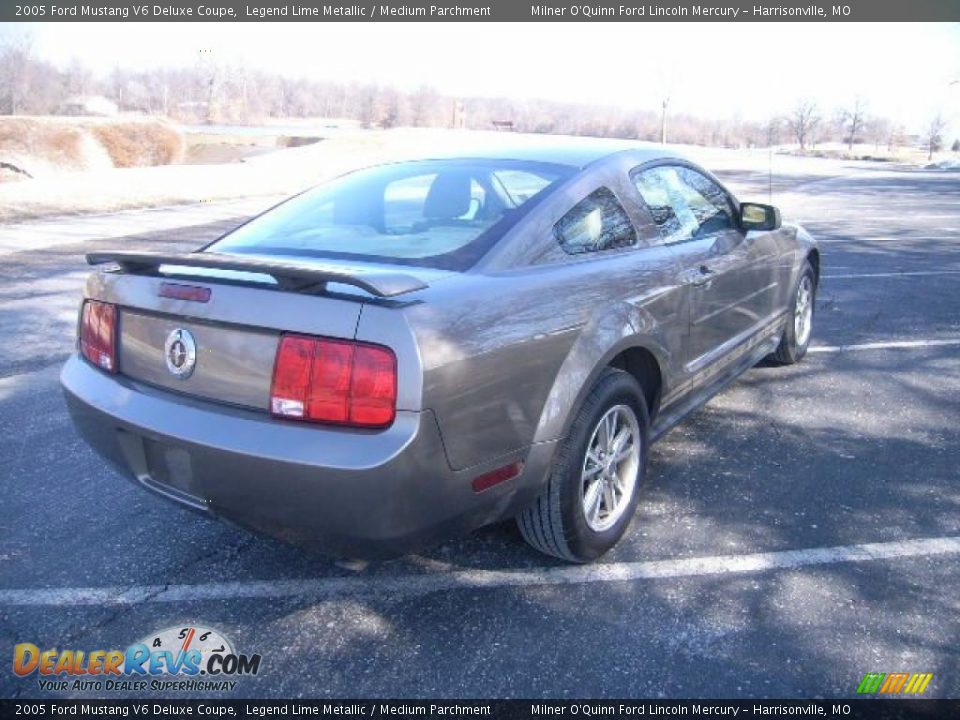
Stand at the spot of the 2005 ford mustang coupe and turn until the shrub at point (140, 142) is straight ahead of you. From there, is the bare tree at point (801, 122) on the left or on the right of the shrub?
right

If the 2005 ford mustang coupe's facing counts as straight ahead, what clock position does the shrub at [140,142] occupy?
The shrub is roughly at 10 o'clock from the 2005 ford mustang coupe.

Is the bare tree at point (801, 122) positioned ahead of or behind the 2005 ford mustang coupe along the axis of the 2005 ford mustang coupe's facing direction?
ahead

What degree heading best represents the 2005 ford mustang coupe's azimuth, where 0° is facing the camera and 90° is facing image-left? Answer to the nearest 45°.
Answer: approximately 225°

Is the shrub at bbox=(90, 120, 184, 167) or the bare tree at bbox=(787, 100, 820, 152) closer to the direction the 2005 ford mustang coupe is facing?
the bare tree
